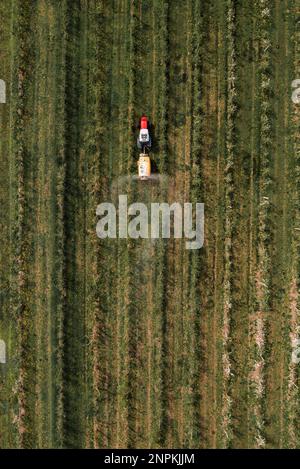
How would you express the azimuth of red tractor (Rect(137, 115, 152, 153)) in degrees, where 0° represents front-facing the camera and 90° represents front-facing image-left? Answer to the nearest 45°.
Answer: approximately 180°
